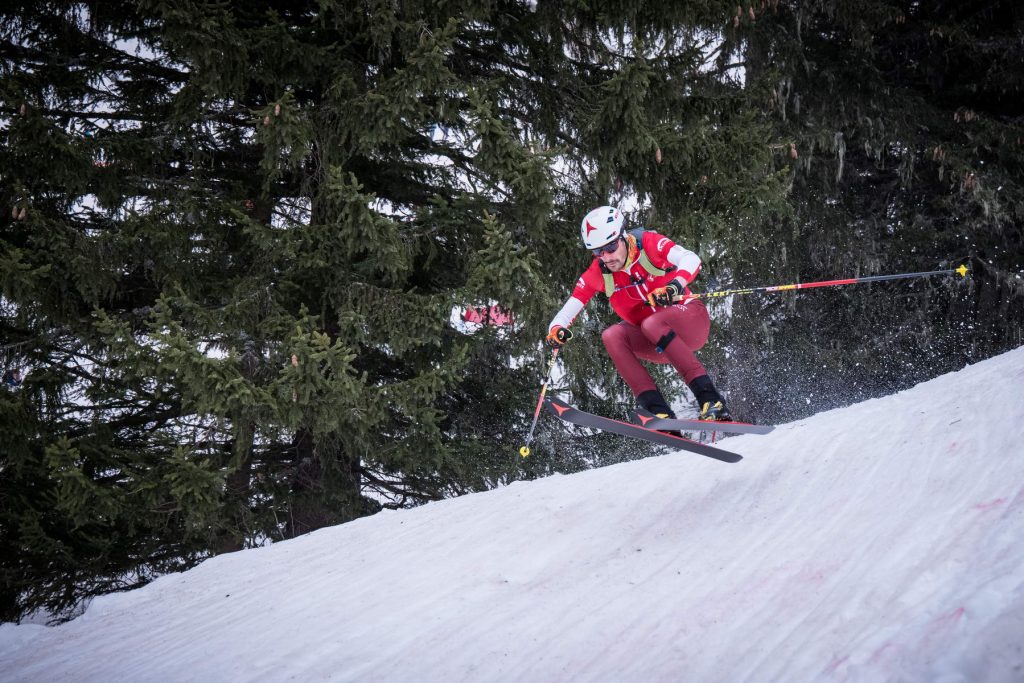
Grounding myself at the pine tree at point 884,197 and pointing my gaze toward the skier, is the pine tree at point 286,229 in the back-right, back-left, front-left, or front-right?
front-right

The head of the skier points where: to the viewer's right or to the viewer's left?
to the viewer's left

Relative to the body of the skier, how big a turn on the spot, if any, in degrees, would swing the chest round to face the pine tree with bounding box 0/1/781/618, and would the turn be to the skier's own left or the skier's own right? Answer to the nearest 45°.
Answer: approximately 90° to the skier's own right

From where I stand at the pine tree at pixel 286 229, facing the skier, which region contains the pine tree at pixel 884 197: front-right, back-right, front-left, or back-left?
front-left

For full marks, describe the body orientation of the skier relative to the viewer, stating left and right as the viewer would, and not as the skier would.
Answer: facing the viewer and to the left of the viewer

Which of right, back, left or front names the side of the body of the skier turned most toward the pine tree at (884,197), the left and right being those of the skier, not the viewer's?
back

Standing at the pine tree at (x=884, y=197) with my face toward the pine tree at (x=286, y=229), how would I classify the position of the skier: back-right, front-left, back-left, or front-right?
front-left
